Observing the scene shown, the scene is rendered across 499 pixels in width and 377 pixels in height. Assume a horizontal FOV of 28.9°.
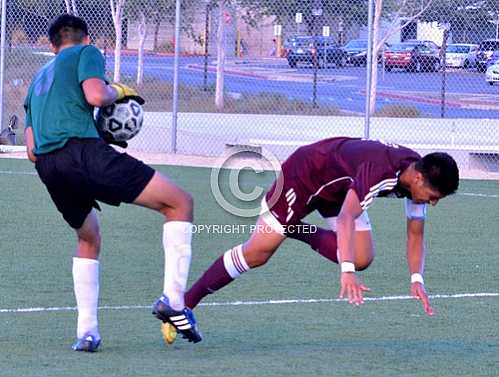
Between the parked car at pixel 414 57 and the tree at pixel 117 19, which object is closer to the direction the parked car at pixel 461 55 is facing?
the tree

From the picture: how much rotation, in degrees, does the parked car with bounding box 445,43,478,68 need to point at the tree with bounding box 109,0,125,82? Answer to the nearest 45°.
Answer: approximately 45° to its right

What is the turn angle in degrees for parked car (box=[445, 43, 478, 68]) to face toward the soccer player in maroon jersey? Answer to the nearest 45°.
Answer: approximately 45° to its left

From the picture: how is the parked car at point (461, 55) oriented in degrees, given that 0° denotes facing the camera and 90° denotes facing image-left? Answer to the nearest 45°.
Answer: approximately 45°

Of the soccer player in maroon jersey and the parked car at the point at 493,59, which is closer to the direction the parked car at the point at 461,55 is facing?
the soccer player in maroon jersey

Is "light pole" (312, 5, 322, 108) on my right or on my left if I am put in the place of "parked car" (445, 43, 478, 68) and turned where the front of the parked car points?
on my right

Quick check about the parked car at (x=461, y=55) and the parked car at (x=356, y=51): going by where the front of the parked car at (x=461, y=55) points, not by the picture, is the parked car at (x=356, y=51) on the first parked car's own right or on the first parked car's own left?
on the first parked car's own right

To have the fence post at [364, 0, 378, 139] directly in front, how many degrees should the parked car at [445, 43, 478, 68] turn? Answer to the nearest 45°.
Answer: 0° — it already faces it

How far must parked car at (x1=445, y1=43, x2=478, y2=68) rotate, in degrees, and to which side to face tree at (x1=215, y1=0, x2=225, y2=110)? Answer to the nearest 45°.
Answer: approximately 45° to its right

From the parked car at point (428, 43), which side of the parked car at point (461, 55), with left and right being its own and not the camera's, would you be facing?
right
